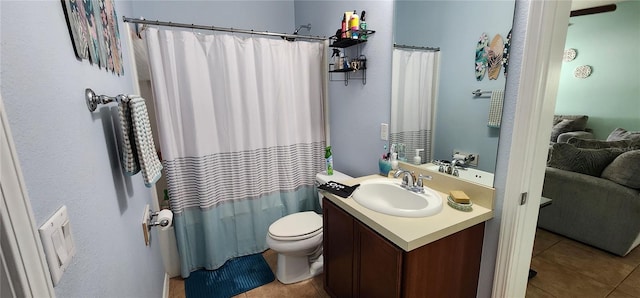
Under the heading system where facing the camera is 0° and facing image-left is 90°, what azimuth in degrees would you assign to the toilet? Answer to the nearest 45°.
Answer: approximately 45°

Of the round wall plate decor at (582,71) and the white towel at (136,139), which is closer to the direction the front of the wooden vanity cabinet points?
the white towel

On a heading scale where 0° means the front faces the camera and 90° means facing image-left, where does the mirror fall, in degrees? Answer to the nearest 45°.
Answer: approximately 45°

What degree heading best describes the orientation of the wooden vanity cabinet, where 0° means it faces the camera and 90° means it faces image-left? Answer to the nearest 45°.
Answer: approximately 45°

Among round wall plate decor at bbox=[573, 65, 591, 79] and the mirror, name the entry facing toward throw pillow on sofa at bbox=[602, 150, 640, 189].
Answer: the round wall plate decor

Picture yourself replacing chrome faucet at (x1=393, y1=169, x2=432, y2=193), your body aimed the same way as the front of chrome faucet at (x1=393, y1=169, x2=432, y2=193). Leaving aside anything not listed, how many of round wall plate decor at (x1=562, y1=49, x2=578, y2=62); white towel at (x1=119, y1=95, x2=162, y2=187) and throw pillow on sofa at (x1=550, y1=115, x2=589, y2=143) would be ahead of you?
1

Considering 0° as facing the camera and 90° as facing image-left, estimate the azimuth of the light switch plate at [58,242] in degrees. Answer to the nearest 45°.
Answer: approximately 315°

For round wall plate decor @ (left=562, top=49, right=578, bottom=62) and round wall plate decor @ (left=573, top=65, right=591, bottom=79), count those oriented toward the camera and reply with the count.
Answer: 2

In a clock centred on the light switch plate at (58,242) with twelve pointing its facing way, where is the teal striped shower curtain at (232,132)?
The teal striped shower curtain is roughly at 9 o'clock from the light switch plate.
